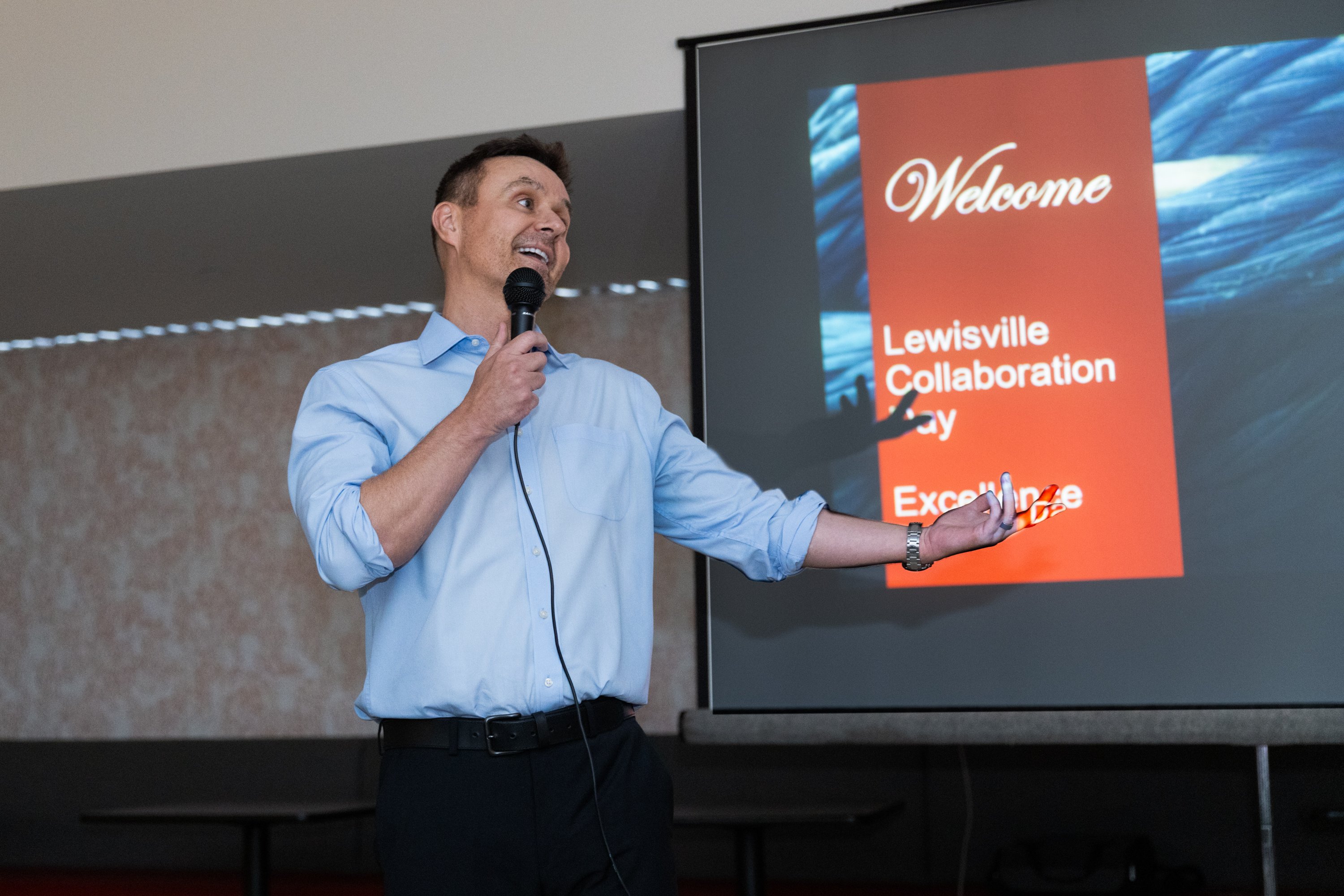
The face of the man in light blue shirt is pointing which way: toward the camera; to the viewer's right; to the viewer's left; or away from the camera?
to the viewer's right

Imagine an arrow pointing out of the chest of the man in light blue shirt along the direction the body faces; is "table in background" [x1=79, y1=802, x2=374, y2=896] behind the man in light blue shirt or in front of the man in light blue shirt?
behind

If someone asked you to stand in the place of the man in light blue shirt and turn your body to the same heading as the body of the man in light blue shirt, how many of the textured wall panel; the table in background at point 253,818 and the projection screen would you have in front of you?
0

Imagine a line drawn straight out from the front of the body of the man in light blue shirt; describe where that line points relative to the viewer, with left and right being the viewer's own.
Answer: facing the viewer

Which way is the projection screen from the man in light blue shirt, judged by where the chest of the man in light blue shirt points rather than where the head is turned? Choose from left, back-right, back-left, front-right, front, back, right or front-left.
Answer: back-left

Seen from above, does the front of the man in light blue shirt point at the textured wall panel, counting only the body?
no
